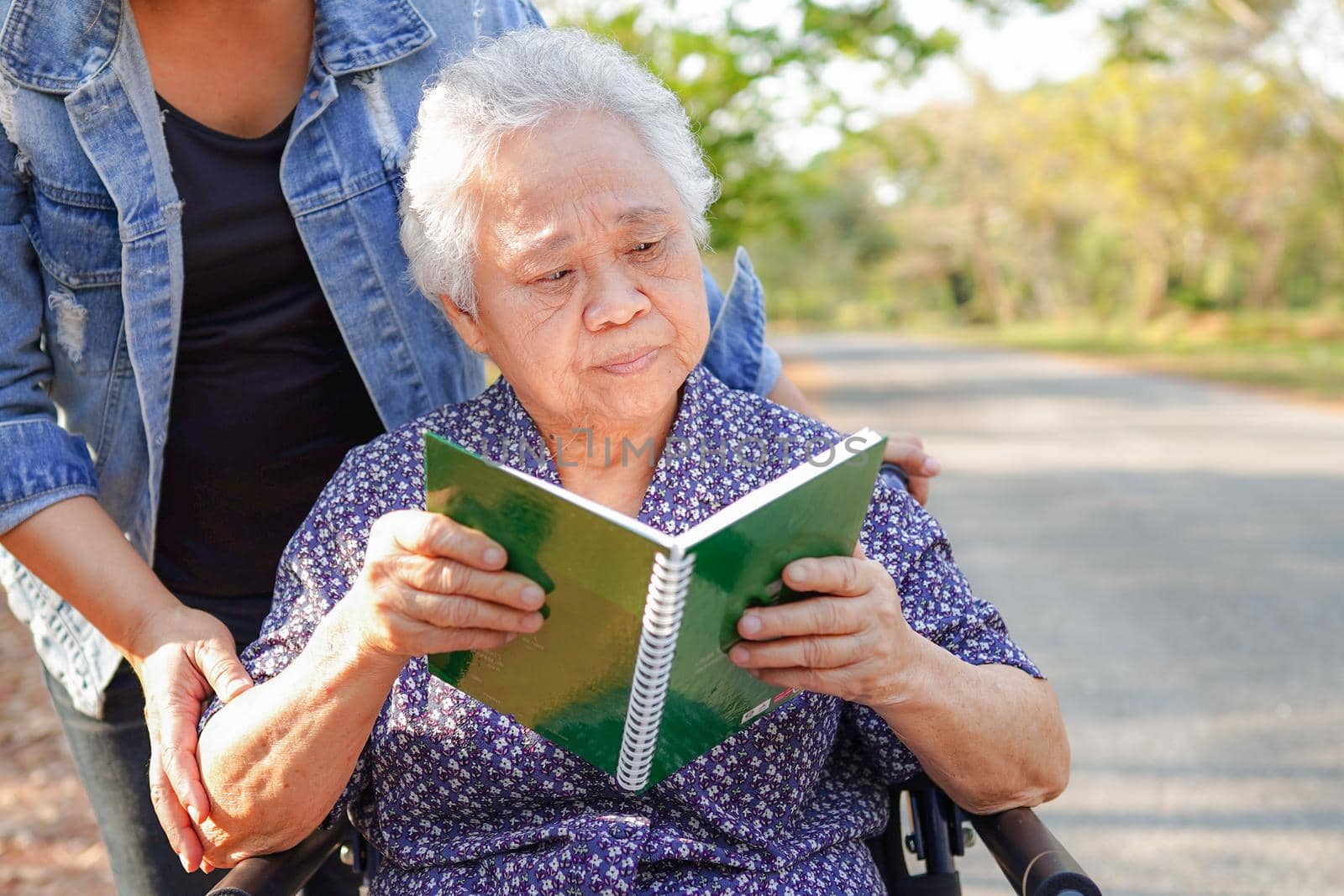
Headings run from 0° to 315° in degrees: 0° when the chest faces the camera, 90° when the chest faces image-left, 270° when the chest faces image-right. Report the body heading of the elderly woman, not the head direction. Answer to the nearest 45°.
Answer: approximately 0°
